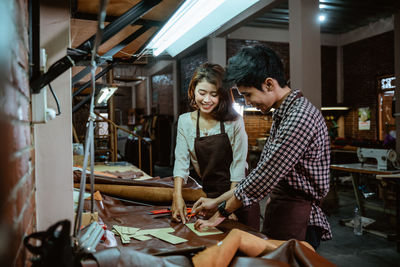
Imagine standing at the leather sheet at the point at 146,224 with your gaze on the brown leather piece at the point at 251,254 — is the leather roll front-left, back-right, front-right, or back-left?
back-left

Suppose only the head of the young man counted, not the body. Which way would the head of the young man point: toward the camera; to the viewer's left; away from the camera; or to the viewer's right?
to the viewer's left

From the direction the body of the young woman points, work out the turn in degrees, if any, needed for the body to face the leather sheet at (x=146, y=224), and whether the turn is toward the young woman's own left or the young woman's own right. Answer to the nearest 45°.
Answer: approximately 45° to the young woman's own right

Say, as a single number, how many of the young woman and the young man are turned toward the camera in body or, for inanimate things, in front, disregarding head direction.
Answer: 1

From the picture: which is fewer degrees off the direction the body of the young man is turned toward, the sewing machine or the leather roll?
the leather roll

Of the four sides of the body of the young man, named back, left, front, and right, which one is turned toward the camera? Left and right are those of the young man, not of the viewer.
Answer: left

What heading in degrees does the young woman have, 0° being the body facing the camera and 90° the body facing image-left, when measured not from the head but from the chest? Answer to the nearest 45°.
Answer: approximately 0°

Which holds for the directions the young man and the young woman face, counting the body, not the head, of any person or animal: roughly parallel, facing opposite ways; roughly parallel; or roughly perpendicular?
roughly perpendicular
